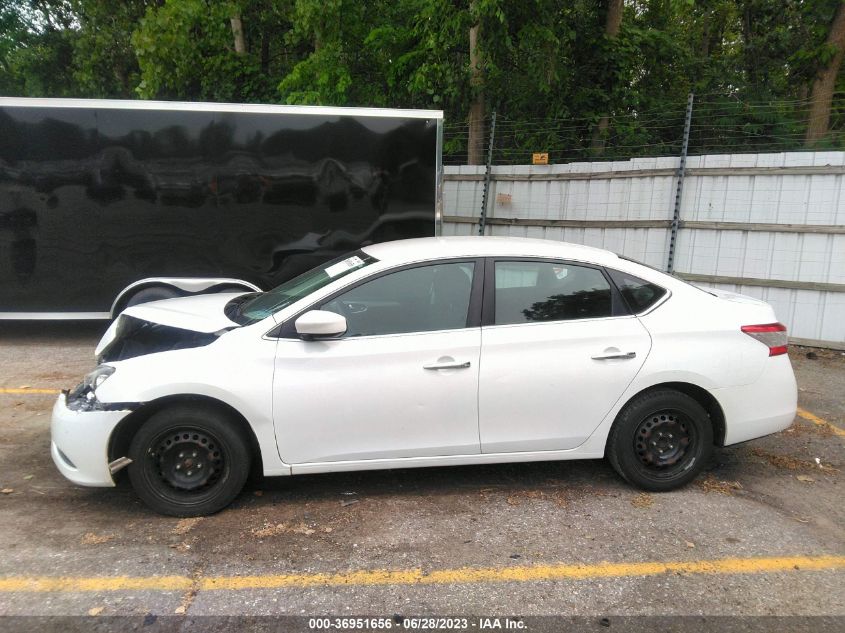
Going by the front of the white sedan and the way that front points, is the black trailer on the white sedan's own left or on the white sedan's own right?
on the white sedan's own right

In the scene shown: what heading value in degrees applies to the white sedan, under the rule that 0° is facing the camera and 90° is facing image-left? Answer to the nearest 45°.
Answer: approximately 90°
